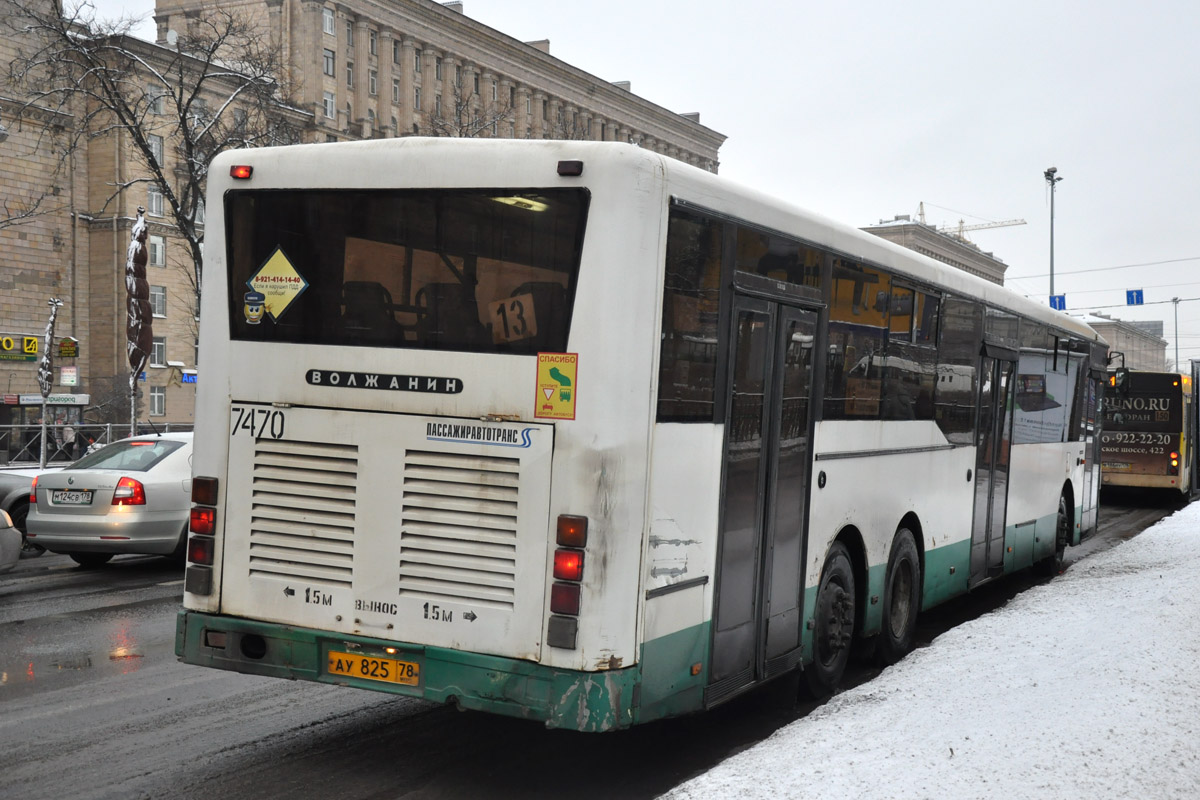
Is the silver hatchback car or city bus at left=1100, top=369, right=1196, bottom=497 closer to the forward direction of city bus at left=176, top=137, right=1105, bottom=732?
the city bus

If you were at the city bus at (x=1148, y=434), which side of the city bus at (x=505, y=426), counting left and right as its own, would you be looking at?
front

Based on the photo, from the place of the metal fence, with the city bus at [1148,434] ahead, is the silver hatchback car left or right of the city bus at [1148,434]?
right

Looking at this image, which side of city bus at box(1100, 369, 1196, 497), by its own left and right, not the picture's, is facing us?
back

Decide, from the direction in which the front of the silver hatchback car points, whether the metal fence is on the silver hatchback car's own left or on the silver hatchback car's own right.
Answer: on the silver hatchback car's own left

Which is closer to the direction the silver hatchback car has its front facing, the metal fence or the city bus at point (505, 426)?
the metal fence

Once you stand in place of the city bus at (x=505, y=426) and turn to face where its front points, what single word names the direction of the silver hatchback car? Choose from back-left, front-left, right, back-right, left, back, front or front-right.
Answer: left

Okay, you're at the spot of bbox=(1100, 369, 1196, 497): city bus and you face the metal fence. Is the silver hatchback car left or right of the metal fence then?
left

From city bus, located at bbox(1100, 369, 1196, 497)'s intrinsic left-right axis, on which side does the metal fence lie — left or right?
on its left

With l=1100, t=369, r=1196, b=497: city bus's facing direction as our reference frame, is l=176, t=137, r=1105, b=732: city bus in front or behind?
behind

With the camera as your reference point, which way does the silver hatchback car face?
facing away from the viewer and to the right of the viewer

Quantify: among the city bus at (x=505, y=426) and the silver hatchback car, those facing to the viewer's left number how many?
0

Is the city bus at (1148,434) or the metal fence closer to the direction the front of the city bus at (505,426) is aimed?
the city bus
